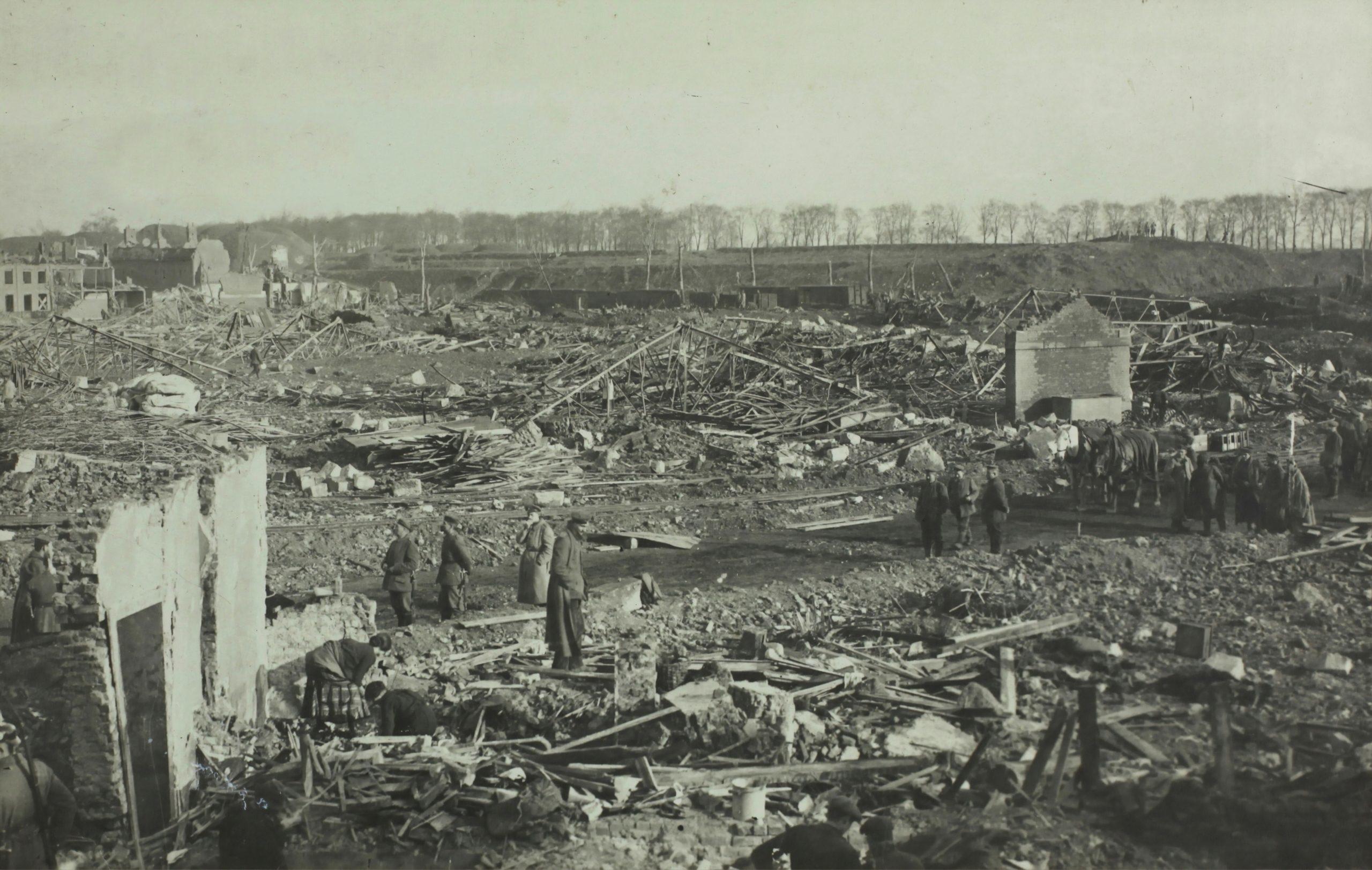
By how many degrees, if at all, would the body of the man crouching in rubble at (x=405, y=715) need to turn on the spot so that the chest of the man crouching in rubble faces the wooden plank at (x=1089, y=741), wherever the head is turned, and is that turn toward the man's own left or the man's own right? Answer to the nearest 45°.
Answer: approximately 135° to the man's own left

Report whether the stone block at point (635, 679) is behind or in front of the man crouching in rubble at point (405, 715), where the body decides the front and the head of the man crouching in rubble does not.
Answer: behind

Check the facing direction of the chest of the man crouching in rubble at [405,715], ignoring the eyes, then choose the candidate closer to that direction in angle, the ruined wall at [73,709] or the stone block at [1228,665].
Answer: the ruined wall

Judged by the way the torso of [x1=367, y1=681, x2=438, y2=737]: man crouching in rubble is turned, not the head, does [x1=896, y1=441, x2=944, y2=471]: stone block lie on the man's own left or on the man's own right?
on the man's own right

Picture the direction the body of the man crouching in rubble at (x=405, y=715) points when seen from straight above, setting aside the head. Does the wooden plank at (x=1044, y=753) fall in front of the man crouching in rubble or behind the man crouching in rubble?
behind

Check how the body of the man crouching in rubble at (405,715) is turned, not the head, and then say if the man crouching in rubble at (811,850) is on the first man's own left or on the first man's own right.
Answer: on the first man's own left

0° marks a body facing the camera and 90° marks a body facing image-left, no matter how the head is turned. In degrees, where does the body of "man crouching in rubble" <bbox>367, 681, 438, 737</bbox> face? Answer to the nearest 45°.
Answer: approximately 90°

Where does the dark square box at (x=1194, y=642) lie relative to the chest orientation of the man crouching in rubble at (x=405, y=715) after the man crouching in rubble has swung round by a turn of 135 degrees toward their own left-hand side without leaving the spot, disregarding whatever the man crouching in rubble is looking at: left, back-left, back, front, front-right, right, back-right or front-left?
front-left

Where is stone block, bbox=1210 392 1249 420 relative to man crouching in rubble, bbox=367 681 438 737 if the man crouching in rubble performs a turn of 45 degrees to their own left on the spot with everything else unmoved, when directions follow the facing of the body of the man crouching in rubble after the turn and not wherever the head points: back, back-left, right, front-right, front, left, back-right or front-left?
back

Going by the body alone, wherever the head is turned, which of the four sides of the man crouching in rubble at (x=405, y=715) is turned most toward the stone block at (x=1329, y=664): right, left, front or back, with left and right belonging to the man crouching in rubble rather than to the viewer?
back

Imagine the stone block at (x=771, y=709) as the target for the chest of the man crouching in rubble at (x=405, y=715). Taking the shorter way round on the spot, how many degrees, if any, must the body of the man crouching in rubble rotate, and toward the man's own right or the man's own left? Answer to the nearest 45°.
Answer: approximately 135° to the man's own left

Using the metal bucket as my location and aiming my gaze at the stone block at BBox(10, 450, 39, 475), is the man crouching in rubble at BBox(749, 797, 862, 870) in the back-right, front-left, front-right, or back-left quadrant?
back-left

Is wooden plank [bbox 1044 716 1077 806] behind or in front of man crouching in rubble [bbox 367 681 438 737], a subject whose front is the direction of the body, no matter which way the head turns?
behind
